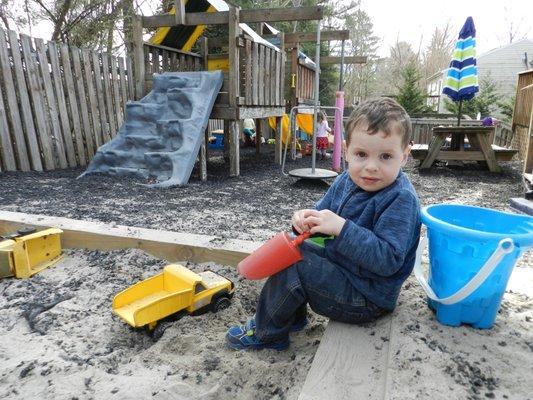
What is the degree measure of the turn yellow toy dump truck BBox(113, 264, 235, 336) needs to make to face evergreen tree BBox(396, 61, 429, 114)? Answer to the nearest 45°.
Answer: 0° — it already faces it

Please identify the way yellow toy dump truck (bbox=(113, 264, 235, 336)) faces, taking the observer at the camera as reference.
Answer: facing away from the viewer and to the right of the viewer

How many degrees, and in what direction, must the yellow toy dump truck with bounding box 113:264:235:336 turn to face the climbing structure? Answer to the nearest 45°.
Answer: approximately 45° to its left

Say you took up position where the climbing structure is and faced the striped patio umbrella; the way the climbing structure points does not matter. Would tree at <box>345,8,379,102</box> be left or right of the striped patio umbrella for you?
left

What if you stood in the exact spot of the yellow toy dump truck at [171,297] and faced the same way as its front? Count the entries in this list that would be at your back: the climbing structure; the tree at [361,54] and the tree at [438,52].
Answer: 0

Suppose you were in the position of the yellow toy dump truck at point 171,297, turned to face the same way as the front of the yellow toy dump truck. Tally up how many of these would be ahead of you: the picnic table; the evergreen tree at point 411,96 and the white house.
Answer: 3

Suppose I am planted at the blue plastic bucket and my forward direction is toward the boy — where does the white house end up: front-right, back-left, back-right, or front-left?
back-right

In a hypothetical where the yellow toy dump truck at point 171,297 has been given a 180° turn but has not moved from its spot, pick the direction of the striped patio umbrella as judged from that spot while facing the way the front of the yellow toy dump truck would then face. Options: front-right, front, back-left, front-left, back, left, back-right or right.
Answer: back

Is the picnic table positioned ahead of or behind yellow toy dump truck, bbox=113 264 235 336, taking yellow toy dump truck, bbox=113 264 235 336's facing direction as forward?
ahead

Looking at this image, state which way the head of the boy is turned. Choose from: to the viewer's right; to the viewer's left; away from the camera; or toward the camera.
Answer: toward the camera

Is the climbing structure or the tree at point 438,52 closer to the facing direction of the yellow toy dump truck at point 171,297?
the tree
